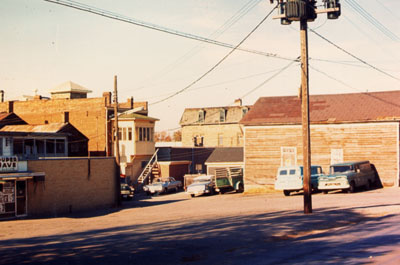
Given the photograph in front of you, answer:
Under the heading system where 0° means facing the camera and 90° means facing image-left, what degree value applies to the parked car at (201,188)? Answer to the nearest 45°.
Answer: approximately 45°

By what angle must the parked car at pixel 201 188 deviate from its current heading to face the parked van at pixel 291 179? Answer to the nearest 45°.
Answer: approximately 90° to its left
